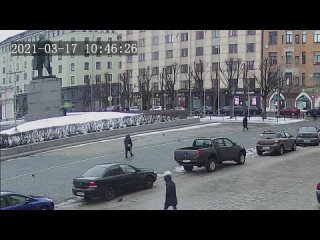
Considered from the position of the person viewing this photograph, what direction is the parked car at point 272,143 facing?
facing away from the viewer and to the right of the viewer

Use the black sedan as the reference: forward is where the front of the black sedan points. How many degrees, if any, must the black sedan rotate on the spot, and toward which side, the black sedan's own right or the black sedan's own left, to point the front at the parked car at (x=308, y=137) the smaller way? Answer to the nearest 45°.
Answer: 0° — it already faces it

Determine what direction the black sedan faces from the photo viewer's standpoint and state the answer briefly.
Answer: facing away from the viewer and to the right of the viewer

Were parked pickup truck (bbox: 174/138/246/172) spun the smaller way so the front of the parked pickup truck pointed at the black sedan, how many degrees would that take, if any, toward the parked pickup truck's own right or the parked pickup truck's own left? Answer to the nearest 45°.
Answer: approximately 180°

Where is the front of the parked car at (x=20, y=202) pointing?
to the viewer's right

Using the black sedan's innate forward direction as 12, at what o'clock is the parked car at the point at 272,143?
The parked car is roughly at 12 o'clock from the black sedan.

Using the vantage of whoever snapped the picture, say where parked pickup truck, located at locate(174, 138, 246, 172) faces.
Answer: facing away from the viewer and to the right of the viewer

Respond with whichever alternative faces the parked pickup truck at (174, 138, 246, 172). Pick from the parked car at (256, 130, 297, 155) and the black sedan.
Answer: the black sedan

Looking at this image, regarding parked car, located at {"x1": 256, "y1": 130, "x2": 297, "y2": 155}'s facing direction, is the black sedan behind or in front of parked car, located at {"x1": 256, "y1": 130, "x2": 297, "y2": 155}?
behind
